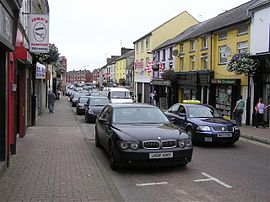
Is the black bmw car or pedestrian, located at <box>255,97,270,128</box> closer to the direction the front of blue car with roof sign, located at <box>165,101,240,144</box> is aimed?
the black bmw car

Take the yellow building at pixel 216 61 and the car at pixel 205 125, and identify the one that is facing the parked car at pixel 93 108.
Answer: the yellow building

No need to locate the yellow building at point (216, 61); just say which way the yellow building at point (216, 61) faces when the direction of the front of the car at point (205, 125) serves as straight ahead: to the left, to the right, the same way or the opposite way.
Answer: to the right

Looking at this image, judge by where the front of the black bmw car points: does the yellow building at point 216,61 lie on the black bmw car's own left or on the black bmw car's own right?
on the black bmw car's own left

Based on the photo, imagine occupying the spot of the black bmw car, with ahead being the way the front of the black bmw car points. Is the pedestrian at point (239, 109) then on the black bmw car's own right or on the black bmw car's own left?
on the black bmw car's own left

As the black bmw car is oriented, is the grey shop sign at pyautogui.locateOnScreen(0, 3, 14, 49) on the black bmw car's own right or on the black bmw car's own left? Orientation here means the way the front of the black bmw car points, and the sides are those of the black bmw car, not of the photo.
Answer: on the black bmw car's own right

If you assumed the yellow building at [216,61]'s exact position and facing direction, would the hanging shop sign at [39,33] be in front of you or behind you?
in front

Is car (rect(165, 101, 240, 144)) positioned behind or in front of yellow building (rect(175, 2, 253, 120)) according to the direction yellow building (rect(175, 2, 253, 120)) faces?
in front

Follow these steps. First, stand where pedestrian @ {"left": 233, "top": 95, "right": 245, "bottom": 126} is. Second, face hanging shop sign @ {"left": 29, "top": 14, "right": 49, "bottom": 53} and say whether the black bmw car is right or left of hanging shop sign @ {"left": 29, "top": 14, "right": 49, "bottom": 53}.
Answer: left

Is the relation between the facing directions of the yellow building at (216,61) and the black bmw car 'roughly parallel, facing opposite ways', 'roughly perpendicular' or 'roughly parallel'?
roughly perpendicular

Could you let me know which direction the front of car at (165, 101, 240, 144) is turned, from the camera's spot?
facing the viewer and to the right of the viewer

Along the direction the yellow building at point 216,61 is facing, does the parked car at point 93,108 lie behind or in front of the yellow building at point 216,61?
in front

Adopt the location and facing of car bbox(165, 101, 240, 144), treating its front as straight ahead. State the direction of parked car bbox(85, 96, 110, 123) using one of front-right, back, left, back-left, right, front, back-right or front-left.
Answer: back

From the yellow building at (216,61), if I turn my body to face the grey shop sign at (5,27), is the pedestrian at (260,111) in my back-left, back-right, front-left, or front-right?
front-left

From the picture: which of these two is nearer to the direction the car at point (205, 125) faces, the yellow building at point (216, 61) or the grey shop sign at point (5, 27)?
the grey shop sign

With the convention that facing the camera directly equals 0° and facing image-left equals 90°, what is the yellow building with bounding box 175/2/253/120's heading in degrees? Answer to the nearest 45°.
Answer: approximately 45°

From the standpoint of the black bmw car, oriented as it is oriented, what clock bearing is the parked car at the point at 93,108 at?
The parked car is roughly at 7 o'clock from the black bmw car.
